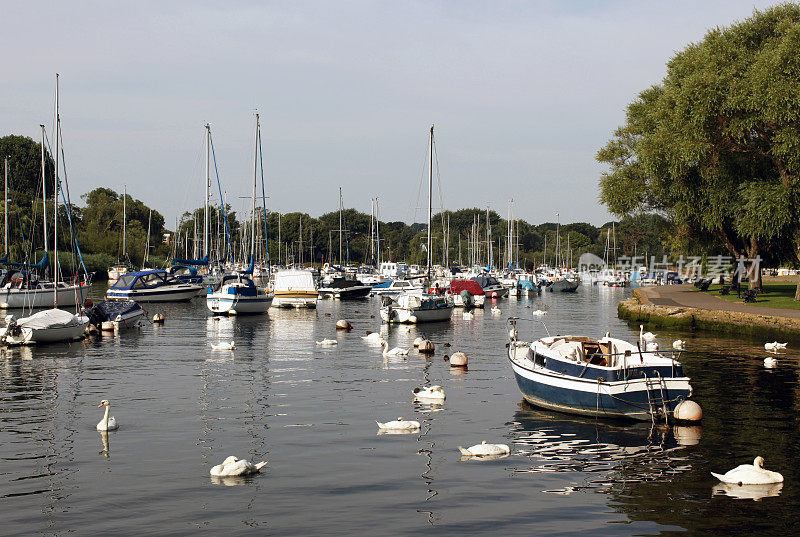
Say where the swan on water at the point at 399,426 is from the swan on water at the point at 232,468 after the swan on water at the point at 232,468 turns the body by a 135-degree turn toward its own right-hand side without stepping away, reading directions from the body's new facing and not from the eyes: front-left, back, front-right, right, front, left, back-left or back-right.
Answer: front

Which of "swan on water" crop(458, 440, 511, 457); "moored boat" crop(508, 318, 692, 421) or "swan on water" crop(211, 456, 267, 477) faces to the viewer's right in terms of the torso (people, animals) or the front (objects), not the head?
"swan on water" crop(458, 440, 511, 457)

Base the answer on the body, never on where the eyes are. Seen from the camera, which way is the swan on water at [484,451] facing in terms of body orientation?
to the viewer's right

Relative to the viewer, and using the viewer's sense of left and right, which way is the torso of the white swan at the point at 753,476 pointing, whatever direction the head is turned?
facing to the right of the viewer

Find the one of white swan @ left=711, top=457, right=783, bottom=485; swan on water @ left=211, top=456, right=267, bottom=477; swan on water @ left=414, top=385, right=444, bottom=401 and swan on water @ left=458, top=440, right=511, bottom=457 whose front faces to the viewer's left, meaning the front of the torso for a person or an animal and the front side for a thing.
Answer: swan on water @ left=211, top=456, right=267, bottom=477
